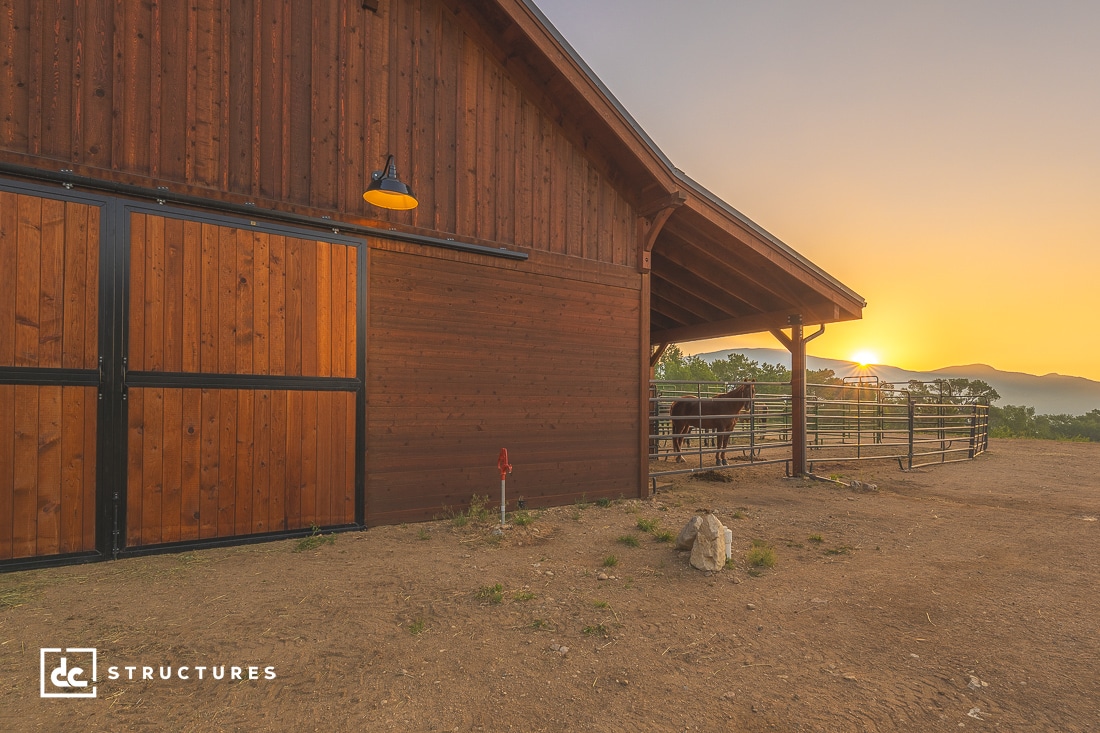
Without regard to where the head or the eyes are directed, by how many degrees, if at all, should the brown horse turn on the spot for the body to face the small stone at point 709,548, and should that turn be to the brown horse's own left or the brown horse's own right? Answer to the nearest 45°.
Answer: approximately 90° to the brown horse's own right

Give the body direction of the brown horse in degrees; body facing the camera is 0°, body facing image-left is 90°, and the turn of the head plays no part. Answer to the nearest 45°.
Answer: approximately 270°

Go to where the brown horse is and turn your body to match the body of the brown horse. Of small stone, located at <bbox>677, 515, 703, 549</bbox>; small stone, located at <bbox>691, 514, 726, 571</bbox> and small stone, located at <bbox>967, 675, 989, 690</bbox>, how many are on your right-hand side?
3

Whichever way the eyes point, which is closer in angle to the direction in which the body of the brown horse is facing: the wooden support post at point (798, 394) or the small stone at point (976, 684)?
the wooden support post

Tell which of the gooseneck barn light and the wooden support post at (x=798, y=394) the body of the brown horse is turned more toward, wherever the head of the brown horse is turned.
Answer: the wooden support post

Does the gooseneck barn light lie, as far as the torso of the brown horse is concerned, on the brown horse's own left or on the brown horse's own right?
on the brown horse's own right

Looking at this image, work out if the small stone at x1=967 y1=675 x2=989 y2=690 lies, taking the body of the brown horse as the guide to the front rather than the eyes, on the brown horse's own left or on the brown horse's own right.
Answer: on the brown horse's own right

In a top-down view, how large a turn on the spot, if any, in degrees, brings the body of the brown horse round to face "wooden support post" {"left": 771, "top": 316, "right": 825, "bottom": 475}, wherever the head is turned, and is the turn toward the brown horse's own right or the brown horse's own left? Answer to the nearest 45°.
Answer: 0° — it already faces it

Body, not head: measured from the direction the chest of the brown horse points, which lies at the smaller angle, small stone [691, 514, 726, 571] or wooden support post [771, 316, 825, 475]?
the wooden support post
